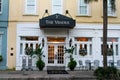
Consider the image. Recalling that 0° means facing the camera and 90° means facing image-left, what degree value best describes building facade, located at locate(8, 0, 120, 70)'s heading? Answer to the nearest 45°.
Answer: approximately 0°

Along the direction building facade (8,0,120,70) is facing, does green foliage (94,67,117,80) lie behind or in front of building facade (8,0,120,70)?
in front
